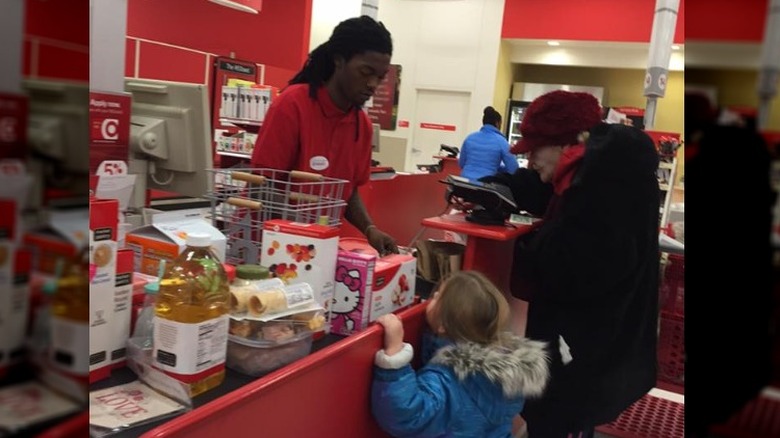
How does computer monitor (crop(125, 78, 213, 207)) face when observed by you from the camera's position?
facing away from the viewer and to the right of the viewer

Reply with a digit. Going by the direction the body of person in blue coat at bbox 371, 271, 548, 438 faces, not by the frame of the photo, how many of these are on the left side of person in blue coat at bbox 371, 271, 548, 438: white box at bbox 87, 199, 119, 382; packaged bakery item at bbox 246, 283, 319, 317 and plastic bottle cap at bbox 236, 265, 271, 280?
3

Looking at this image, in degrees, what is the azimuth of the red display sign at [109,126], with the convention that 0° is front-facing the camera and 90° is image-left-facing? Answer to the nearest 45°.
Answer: approximately 0°

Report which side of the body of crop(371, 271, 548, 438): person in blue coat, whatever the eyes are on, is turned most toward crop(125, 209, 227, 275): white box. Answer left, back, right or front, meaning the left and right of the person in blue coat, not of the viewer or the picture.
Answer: left

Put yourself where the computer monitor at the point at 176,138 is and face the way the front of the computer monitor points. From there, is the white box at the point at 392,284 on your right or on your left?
on your right

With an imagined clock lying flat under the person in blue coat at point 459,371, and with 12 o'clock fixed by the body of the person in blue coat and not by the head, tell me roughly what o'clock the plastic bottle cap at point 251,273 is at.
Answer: The plastic bottle cap is roughly at 9 o'clock from the person in blue coat.
